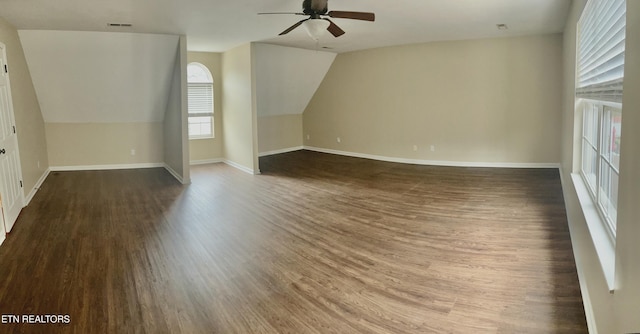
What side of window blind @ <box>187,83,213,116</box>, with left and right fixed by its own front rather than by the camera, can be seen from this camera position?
front

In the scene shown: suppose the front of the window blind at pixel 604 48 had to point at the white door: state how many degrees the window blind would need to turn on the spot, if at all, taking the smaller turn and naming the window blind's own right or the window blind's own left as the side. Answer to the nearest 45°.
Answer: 0° — it already faces it

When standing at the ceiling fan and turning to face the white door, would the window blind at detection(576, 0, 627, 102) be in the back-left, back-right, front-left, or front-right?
back-left

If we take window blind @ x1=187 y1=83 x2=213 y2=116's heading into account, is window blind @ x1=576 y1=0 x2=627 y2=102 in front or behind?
in front

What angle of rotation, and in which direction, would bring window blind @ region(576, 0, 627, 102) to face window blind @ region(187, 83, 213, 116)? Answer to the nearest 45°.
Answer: approximately 45° to its right

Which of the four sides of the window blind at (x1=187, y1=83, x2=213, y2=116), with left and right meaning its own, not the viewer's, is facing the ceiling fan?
front

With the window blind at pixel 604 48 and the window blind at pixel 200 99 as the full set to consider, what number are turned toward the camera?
1

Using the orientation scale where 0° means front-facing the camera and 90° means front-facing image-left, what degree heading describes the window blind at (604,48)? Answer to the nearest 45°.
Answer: approximately 90°
